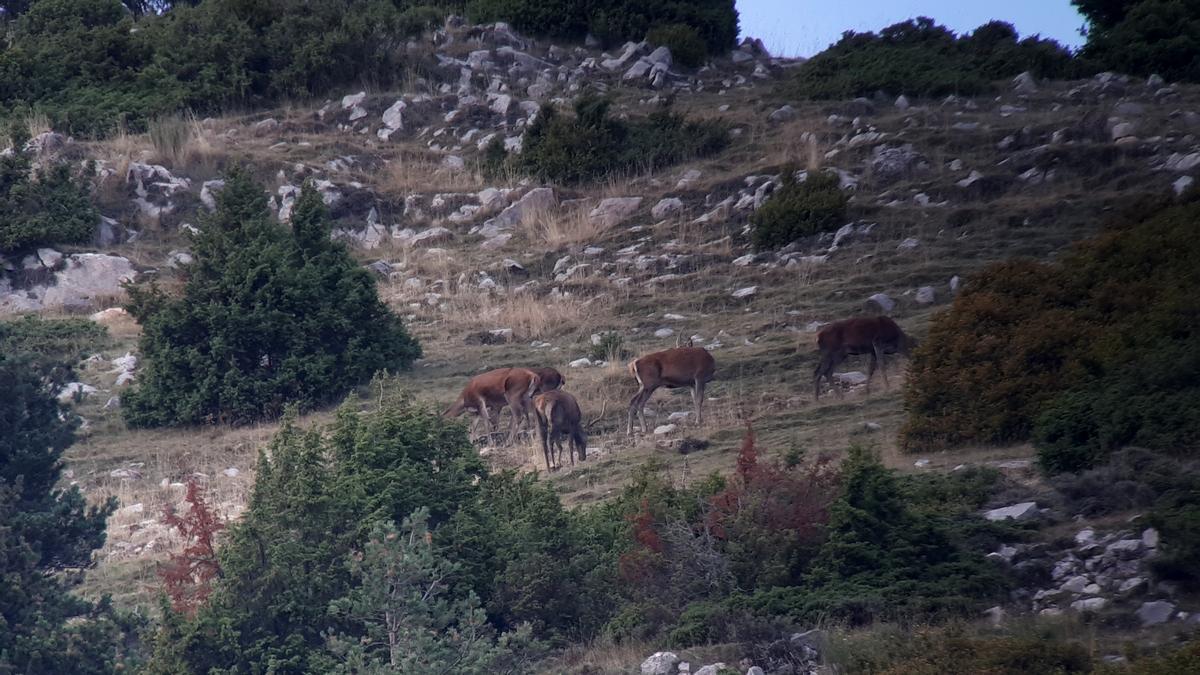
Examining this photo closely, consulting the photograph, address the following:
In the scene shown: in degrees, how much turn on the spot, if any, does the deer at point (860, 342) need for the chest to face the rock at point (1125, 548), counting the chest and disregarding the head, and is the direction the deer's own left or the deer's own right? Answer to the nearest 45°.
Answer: approximately 90° to the deer's own right

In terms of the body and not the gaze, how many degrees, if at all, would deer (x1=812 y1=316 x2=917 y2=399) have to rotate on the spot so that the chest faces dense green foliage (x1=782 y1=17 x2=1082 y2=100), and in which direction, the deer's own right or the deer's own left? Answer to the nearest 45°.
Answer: approximately 90° to the deer's own left

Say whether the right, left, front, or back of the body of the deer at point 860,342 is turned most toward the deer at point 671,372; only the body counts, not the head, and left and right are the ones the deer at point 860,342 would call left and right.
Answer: back

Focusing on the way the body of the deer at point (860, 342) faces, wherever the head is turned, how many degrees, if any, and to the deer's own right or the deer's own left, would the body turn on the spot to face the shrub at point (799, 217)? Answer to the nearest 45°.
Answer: approximately 90° to the deer's own left

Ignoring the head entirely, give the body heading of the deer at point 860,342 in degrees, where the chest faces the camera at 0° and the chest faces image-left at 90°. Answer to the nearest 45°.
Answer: approximately 270°

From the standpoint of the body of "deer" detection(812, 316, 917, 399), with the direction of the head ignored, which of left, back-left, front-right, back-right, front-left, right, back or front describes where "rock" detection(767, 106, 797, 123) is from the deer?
left

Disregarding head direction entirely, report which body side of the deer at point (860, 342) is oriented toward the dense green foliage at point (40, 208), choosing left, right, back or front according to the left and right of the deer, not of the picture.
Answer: back

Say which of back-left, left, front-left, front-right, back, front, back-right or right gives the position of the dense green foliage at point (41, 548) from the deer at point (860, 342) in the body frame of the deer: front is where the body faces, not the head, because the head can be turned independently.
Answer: back-right

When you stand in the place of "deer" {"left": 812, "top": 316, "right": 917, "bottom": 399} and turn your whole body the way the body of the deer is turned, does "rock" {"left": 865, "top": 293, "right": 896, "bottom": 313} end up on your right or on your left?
on your left

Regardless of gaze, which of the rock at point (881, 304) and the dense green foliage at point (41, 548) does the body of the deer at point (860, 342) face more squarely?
the rock
